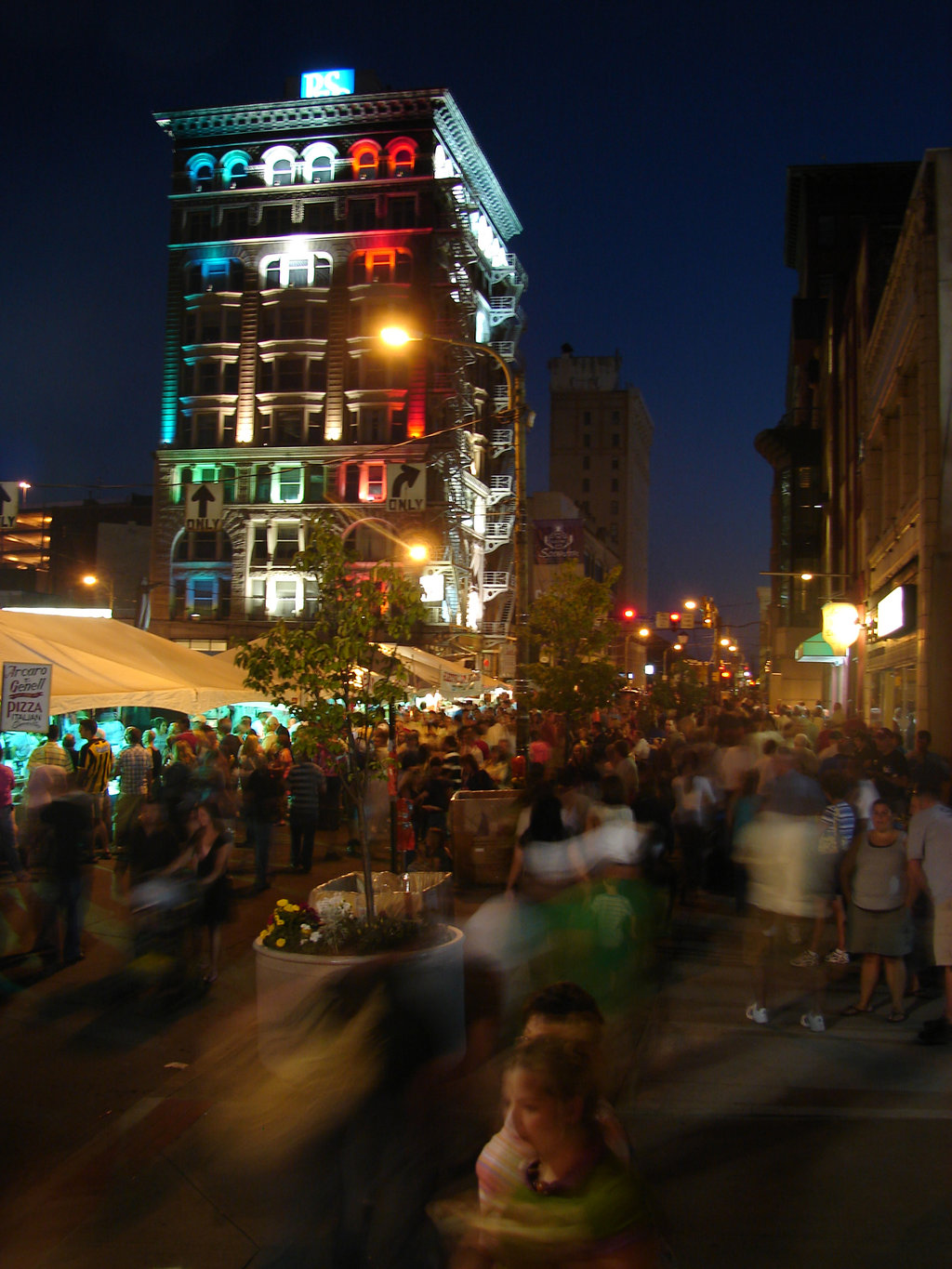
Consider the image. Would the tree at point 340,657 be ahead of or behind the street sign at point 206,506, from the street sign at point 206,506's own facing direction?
ahead

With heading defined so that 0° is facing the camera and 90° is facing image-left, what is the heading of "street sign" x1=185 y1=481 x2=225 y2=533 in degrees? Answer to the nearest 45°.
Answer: approximately 0°

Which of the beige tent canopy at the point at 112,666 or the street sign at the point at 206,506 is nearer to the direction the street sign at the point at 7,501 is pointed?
the beige tent canopy

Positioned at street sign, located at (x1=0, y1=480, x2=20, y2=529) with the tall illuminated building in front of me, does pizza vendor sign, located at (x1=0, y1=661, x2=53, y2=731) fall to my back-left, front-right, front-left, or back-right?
back-right

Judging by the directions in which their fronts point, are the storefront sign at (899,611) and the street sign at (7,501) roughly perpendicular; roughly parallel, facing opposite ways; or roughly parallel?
roughly perpendicular

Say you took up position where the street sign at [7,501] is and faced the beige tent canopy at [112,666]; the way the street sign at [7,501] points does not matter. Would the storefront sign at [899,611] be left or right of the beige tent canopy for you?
left

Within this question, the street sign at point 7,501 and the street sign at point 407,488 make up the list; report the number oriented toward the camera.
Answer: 2

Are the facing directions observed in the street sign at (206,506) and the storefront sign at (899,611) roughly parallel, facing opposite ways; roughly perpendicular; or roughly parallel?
roughly perpendicular

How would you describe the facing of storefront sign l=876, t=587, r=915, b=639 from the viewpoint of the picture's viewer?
facing the viewer and to the left of the viewer

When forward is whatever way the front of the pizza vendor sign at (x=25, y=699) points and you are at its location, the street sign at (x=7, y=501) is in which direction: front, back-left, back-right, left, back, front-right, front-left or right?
back

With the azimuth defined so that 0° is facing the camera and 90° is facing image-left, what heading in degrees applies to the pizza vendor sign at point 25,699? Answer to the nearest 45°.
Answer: approximately 0°

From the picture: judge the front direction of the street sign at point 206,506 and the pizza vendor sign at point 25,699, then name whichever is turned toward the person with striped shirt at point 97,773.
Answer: the street sign
